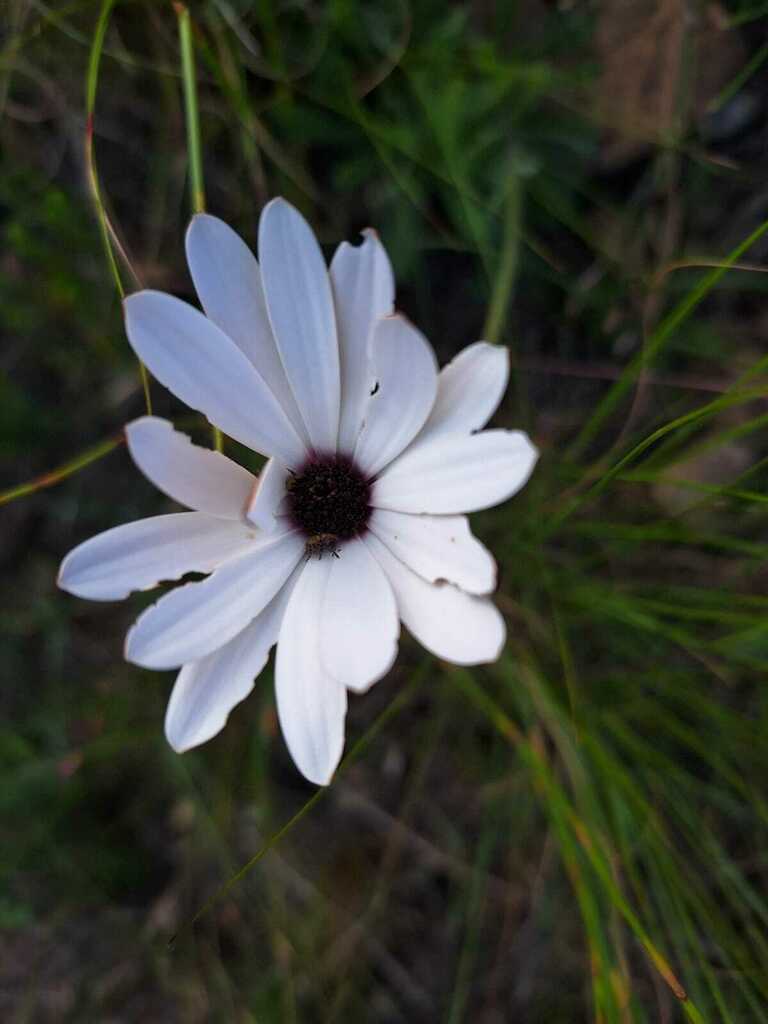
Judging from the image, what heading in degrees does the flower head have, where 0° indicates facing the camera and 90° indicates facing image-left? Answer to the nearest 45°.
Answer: approximately 0°
